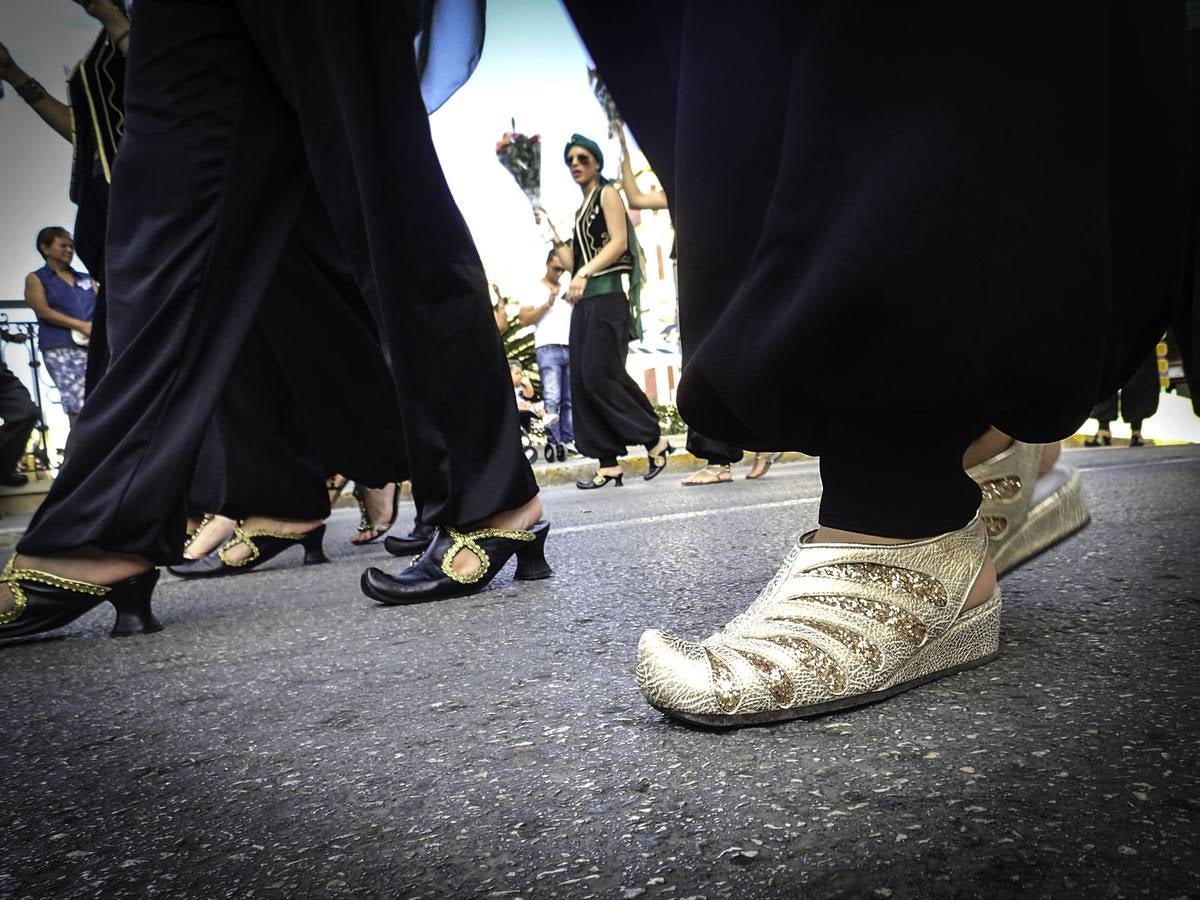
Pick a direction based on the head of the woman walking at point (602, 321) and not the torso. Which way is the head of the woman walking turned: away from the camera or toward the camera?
toward the camera

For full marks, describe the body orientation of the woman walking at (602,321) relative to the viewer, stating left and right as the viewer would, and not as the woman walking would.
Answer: facing the viewer and to the left of the viewer
